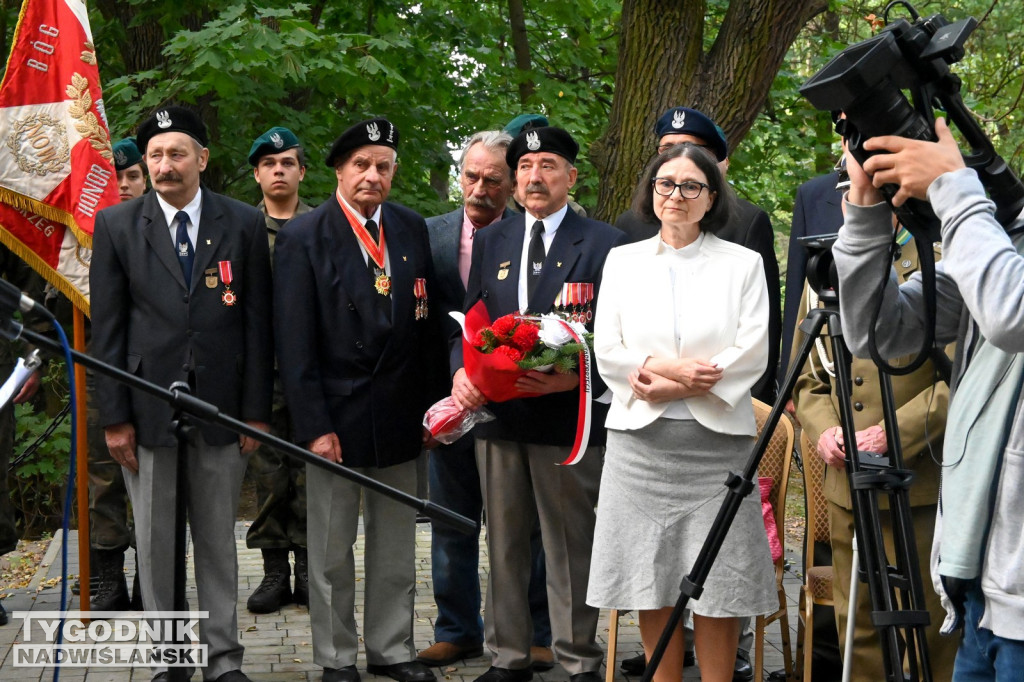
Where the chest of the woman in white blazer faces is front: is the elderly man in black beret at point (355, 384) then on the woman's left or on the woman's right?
on the woman's right

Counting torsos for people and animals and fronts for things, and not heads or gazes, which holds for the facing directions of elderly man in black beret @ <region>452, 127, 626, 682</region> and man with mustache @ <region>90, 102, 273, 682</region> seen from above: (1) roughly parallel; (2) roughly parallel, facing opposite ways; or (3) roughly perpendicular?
roughly parallel

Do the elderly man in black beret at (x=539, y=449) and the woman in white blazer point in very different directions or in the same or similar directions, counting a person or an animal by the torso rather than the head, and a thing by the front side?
same or similar directions

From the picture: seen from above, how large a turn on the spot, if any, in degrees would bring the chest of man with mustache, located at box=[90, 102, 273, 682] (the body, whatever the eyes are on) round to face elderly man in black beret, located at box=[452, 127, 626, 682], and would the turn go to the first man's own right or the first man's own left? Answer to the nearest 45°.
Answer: approximately 90° to the first man's own left

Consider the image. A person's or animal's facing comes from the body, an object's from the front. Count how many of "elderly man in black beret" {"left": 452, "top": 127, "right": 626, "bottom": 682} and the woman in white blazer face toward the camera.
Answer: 2

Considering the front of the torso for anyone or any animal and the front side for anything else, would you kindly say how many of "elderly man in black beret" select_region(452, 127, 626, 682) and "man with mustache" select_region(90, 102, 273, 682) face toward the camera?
2

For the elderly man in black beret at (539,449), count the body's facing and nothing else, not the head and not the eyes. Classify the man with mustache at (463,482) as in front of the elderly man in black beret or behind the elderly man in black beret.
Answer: behind

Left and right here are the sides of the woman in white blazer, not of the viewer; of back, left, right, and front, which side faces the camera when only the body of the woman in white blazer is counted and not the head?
front

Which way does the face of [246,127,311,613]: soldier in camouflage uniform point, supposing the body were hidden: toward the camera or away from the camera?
toward the camera

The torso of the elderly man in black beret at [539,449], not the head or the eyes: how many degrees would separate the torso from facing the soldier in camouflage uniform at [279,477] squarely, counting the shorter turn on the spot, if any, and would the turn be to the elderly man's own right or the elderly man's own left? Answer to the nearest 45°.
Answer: approximately 135° to the elderly man's own right

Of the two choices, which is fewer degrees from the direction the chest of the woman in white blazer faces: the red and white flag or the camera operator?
the camera operator

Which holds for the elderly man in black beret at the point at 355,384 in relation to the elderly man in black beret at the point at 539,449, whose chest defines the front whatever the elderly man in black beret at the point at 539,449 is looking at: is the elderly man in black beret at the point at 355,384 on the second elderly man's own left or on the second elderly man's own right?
on the second elderly man's own right

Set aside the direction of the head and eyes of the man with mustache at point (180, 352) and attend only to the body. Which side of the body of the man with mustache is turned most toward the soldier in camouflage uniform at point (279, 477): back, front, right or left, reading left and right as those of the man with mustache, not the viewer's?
back

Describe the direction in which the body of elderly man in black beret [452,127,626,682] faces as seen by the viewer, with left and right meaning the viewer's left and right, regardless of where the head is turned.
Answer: facing the viewer
